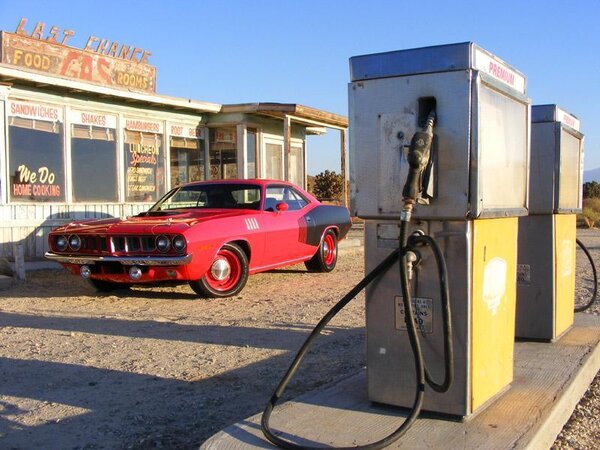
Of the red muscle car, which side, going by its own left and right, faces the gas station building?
right

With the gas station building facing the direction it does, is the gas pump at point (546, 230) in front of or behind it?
in front

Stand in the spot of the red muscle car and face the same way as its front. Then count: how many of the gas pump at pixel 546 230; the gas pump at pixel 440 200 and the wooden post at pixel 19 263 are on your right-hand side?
1

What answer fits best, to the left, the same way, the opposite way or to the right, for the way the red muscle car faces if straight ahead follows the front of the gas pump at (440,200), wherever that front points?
to the right

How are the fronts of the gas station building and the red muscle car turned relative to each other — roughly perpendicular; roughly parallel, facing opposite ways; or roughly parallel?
roughly perpendicular

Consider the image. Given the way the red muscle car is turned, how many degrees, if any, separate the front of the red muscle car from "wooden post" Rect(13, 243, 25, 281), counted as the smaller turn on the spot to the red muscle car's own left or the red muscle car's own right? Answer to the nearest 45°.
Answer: approximately 90° to the red muscle car's own right

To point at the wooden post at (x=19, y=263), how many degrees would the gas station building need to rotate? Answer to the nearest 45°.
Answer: approximately 45° to its right

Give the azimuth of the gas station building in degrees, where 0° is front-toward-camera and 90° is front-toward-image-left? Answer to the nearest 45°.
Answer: approximately 315°
